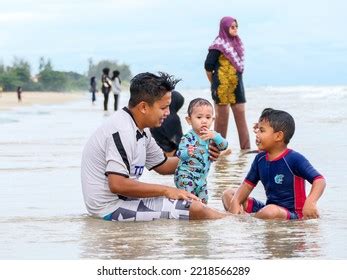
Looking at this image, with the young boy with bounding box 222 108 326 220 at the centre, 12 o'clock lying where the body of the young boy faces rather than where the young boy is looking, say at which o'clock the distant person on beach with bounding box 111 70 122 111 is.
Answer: The distant person on beach is roughly at 4 o'clock from the young boy.

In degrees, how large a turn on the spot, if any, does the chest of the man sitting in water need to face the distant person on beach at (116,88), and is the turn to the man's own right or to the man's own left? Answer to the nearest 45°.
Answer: approximately 90° to the man's own left

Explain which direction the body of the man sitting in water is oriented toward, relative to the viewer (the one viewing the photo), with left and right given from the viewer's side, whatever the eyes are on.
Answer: facing to the right of the viewer

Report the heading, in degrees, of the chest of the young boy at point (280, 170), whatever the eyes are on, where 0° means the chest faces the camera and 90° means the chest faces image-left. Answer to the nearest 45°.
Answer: approximately 45°

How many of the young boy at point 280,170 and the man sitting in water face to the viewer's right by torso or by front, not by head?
1

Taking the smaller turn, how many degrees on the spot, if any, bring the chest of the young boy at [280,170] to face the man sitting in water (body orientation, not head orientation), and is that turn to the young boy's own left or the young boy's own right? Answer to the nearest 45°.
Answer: approximately 45° to the young boy's own right
